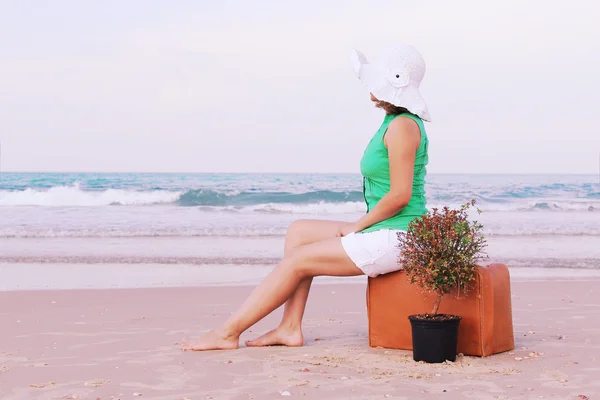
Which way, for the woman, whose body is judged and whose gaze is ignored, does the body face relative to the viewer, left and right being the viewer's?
facing to the left of the viewer
